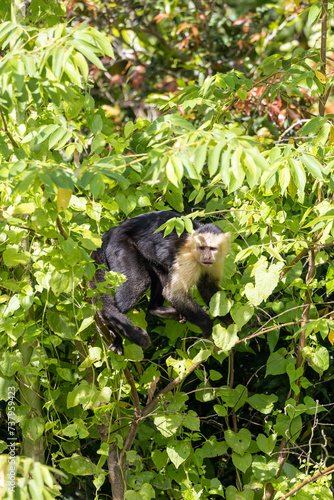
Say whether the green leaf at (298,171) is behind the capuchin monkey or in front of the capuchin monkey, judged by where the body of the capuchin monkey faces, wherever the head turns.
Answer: in front

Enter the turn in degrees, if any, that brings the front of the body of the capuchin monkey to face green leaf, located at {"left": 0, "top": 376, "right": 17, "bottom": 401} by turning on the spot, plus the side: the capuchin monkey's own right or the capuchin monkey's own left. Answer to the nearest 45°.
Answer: approximately 90° to the capuchin monkey's own right

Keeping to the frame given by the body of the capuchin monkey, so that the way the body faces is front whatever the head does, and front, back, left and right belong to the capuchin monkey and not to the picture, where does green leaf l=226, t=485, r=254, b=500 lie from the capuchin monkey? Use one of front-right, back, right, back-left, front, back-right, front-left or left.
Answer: front-right

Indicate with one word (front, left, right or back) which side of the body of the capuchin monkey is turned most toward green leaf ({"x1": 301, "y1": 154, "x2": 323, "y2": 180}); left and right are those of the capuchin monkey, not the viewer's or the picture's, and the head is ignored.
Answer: front

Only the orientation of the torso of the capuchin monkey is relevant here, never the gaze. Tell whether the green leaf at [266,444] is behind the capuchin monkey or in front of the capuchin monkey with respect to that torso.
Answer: in front

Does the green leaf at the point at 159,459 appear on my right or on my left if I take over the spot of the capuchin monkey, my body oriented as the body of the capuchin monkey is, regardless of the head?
on my right

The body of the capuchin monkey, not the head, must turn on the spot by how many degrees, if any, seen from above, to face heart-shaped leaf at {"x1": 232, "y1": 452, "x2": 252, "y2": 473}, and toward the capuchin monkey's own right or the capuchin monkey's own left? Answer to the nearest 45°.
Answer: approximately 45° to the capuchin monkey's own right

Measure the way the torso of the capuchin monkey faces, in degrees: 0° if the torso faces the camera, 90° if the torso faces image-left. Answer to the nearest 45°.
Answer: approximately 315°
